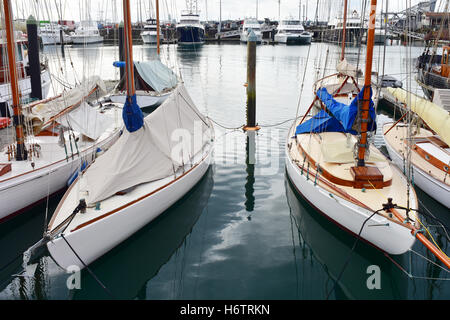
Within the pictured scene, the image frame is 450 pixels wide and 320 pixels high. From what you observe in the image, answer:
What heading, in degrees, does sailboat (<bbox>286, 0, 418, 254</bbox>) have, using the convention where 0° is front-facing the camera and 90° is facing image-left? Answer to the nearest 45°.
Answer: approximately 315°

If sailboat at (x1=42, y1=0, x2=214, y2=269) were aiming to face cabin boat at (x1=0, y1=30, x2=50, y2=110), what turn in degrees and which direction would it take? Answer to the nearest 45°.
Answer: approximately 135° to its right

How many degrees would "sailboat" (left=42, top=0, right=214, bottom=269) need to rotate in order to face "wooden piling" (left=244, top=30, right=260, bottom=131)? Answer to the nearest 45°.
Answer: approximately 180°

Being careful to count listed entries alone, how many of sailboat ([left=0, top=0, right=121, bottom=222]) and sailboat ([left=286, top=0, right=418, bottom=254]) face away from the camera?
0

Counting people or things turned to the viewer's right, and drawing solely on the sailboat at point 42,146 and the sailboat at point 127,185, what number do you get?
0

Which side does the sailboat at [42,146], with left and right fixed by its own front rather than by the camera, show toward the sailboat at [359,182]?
left

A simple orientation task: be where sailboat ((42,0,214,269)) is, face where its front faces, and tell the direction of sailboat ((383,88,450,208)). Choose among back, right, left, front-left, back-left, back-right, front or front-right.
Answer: back-left

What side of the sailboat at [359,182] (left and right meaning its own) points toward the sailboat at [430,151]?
left

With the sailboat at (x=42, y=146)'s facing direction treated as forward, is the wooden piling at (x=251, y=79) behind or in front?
behind

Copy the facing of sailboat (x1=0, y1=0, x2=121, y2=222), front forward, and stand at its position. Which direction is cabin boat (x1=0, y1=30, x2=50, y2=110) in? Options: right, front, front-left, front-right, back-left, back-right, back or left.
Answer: back-right
